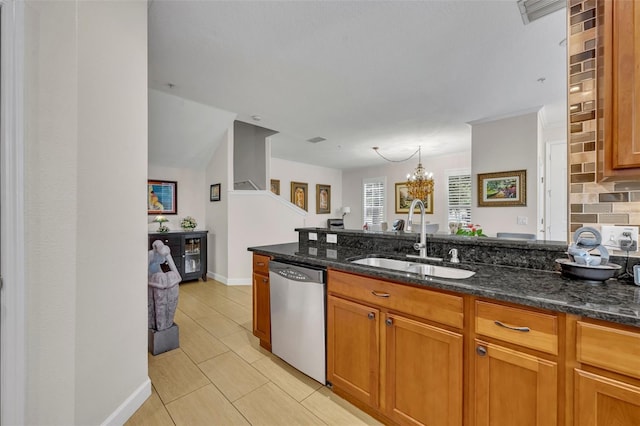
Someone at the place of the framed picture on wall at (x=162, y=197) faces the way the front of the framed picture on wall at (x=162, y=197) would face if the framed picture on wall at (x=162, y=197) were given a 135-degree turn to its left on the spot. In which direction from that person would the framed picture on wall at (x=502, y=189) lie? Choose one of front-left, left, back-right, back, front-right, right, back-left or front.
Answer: right

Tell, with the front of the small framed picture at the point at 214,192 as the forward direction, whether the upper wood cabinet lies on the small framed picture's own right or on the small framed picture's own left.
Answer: on the small framed picture's own left

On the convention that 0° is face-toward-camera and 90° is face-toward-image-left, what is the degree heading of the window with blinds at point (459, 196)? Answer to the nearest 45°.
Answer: approximately 45°

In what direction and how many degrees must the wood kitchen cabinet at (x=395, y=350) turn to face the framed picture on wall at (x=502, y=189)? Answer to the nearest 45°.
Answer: approximately 180°

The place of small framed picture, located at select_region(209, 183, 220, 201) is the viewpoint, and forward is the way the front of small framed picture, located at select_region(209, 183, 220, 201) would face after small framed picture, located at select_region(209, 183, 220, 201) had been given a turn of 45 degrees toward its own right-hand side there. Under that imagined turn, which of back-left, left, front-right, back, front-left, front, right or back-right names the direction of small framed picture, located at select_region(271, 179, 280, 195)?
back-right

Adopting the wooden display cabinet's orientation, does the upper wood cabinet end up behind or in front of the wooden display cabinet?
in front

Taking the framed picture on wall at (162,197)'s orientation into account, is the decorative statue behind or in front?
in front

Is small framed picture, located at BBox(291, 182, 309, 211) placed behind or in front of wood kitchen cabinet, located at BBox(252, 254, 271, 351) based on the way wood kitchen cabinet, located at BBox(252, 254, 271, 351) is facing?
behind

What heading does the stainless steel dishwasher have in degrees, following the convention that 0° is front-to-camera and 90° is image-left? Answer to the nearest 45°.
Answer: approximately 45°

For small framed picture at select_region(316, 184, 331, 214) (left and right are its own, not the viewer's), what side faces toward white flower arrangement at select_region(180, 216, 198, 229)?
right

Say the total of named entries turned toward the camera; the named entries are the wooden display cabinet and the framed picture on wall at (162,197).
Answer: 2

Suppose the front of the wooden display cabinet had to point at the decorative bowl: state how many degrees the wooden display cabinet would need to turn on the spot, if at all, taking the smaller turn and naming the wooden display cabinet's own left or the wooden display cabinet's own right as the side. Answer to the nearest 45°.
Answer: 0° — it already faces it

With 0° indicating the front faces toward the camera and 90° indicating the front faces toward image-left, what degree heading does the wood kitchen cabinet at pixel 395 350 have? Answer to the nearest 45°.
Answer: approximately 45°
